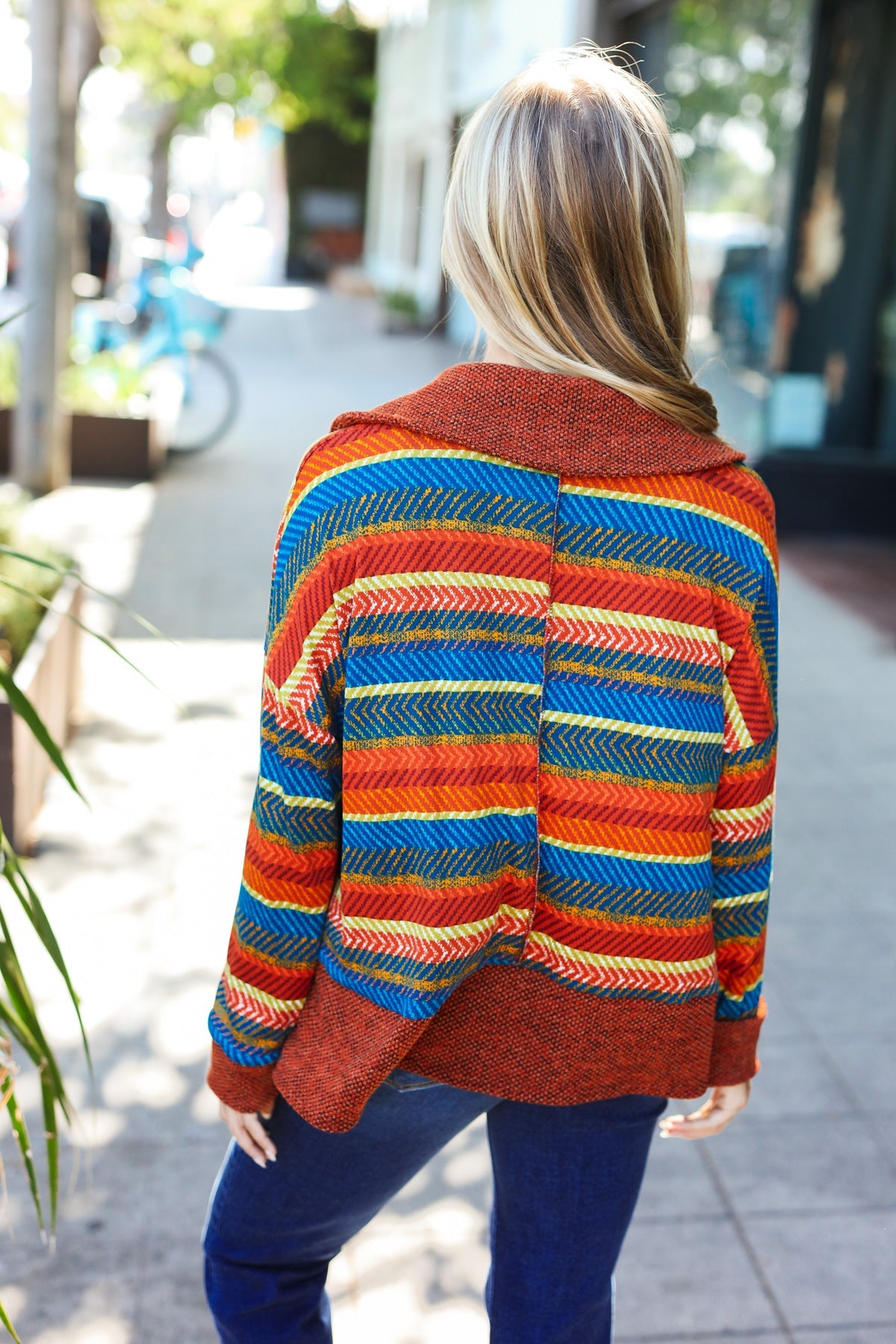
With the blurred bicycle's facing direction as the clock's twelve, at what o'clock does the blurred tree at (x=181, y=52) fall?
The blurred tree is roughly at 9 o'clock from the blurred bicycle.

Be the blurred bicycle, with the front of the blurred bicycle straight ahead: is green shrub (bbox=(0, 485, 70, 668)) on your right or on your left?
on your right

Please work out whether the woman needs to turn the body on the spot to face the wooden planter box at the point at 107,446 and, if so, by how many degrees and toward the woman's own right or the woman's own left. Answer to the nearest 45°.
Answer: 0° — they already face it

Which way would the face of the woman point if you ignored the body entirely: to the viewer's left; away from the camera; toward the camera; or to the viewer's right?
away from the camera

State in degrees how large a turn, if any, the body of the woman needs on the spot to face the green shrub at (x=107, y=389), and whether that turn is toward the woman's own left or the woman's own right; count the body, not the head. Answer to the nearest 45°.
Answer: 0° — they already face it

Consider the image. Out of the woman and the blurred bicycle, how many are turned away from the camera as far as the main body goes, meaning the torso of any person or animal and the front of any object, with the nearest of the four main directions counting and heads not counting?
1

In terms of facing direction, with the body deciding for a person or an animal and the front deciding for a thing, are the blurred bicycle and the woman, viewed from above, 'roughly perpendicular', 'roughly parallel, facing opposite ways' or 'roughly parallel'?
roughly perpendicular

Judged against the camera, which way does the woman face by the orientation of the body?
away from the camera

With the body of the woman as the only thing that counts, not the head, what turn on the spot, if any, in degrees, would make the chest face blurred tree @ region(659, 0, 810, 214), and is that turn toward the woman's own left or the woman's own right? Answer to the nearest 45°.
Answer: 0° — they already face it
